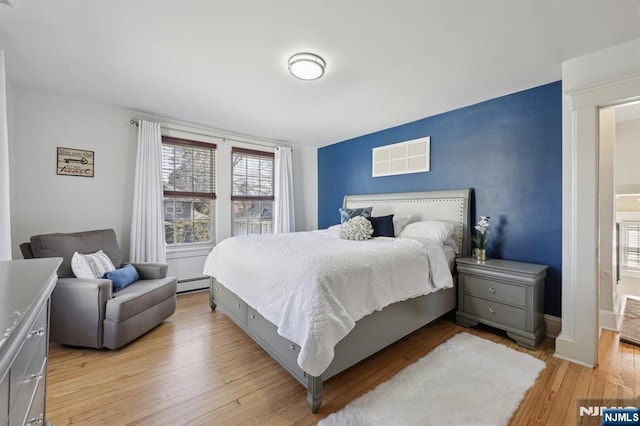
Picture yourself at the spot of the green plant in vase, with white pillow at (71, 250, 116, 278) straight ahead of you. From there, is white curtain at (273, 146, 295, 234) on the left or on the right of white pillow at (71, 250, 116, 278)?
right

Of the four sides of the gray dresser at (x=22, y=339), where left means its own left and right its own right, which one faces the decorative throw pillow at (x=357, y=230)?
front

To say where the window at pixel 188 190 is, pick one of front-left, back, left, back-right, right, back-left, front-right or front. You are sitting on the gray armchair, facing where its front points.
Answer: left

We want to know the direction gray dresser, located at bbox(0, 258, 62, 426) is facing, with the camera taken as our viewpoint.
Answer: facing to the right of the viewer

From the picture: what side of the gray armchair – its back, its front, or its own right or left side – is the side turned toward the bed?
front

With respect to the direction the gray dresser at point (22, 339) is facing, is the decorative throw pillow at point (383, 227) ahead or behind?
ahead

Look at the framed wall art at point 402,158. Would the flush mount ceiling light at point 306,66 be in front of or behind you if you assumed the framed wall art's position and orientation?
in front

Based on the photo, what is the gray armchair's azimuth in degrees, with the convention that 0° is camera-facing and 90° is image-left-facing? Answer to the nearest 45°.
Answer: approximately 315°
